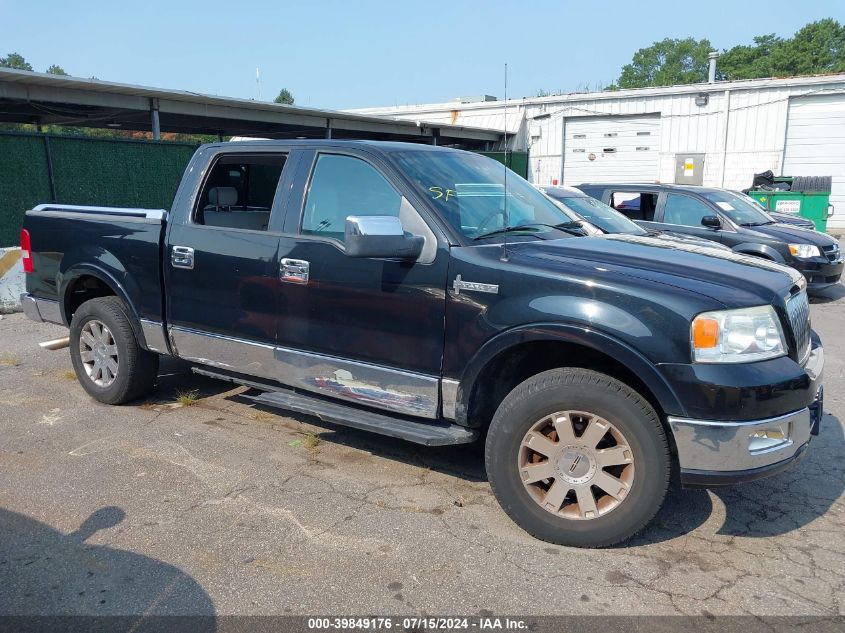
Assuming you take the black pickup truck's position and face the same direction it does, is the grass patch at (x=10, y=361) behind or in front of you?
behind

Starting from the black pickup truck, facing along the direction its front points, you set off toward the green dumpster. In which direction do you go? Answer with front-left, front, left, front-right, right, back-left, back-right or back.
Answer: left

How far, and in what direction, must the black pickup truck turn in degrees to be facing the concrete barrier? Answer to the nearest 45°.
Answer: approximately 180°

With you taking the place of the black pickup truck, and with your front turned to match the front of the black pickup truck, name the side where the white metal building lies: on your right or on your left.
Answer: on your left

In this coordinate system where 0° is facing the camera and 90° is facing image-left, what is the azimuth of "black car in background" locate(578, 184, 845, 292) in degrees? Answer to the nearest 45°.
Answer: approximately 315°

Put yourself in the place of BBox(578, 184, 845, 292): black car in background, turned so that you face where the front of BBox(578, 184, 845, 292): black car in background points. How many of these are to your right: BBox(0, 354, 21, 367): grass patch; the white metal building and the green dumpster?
1

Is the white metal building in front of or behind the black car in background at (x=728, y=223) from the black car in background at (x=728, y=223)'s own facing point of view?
behind

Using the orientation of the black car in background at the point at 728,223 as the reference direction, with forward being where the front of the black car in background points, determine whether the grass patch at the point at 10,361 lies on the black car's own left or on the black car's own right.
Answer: on the black car's own right
